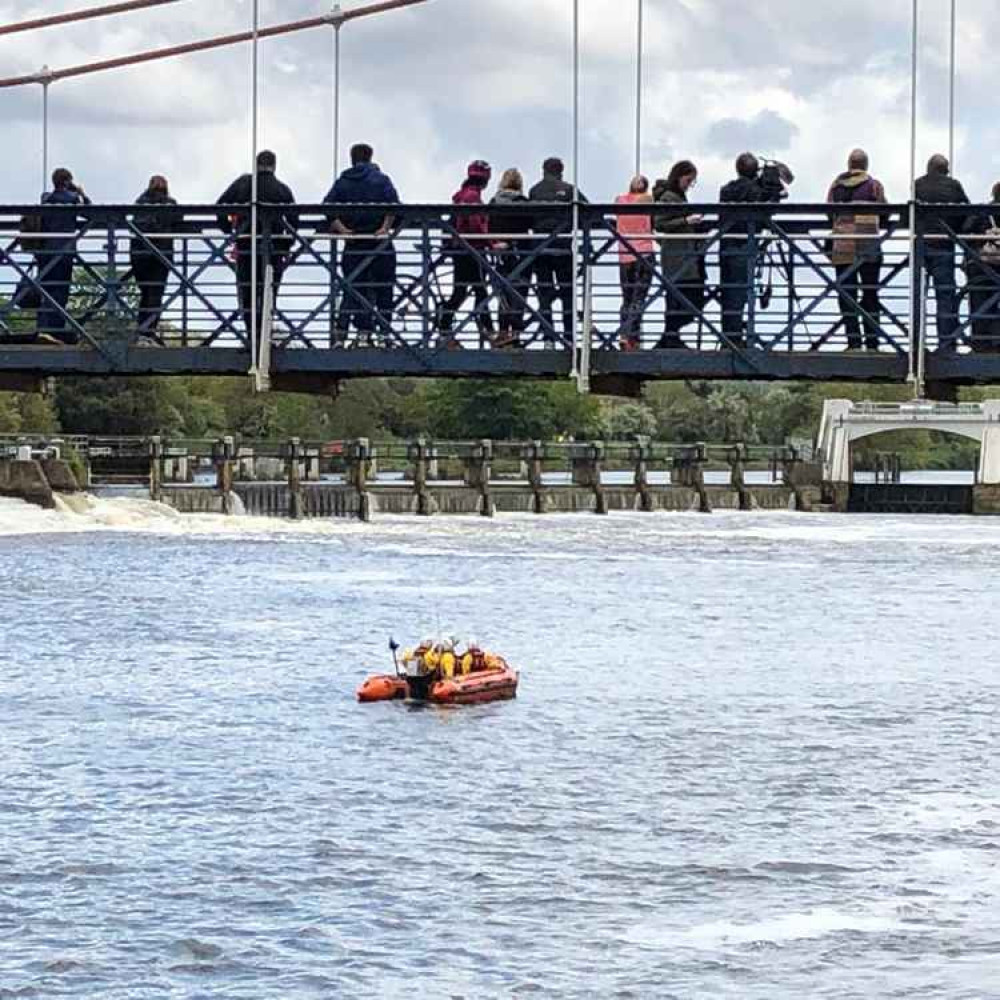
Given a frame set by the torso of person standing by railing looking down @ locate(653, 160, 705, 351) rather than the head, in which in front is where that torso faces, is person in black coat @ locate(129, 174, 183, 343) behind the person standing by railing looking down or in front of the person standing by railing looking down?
behind
